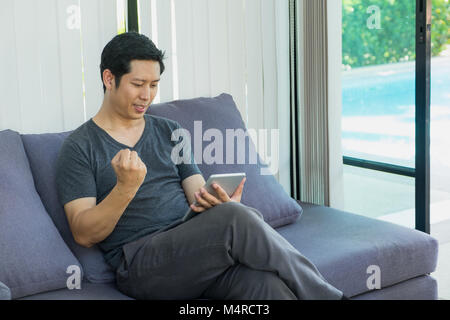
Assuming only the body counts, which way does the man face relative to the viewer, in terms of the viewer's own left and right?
facing the viewer and to the right of the viewer

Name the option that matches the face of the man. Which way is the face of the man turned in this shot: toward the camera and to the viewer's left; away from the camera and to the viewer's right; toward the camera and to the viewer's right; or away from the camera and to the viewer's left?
toward the camera and to the viewer's right

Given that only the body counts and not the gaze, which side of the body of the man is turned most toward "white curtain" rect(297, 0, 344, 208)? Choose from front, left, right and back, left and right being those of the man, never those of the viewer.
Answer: left

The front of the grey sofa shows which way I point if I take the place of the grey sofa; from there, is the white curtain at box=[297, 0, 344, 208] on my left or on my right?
on my left
